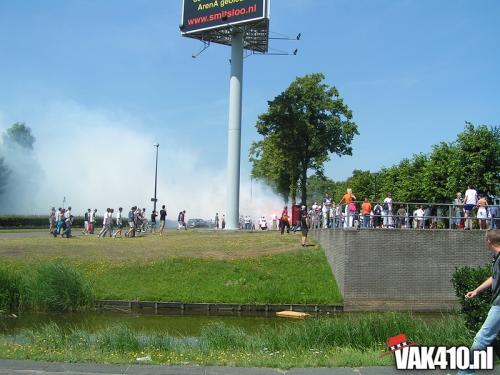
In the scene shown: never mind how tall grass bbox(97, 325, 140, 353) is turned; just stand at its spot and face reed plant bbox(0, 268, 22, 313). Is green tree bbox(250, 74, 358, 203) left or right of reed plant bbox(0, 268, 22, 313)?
right

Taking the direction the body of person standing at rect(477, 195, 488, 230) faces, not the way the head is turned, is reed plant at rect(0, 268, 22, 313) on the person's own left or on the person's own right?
on the person's own left

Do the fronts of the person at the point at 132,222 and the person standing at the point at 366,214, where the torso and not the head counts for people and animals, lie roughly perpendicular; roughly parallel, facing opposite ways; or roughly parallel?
roughly perpendicular

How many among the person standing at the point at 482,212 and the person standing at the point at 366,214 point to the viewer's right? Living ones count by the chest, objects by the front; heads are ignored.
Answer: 0
